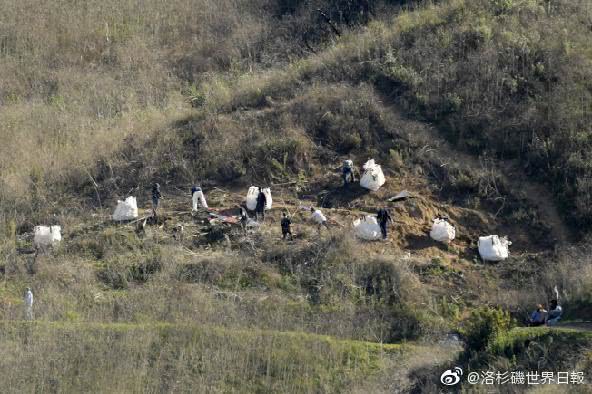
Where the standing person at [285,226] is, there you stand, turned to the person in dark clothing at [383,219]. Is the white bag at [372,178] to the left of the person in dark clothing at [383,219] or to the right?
left

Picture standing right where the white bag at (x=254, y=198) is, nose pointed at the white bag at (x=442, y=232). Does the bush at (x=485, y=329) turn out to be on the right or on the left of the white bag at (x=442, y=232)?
right

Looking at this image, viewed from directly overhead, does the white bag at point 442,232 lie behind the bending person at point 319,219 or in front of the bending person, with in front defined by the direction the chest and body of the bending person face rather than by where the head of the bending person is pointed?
behind
